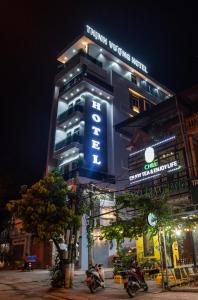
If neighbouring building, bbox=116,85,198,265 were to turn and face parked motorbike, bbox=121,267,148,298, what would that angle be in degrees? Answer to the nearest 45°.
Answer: approximately 45° to its left

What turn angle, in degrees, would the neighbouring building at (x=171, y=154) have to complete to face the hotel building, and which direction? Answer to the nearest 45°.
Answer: approximately 90° to its right

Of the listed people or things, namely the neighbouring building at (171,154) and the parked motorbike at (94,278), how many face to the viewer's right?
0

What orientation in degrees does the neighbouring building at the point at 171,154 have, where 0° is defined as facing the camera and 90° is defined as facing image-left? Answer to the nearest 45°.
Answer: approximately 45°
